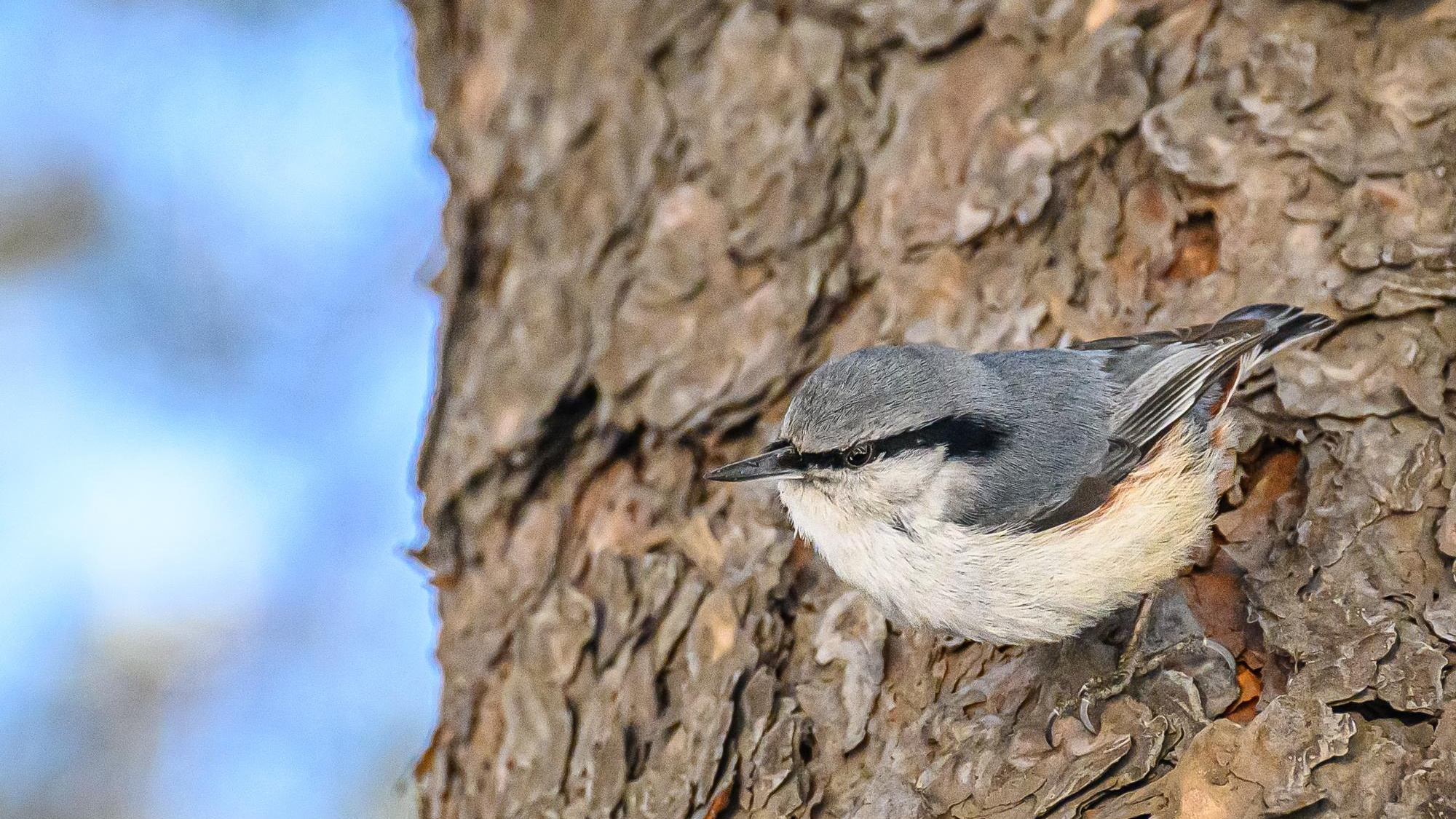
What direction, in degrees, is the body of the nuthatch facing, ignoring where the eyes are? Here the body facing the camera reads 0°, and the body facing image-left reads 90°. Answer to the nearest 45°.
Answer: approximately 90°
